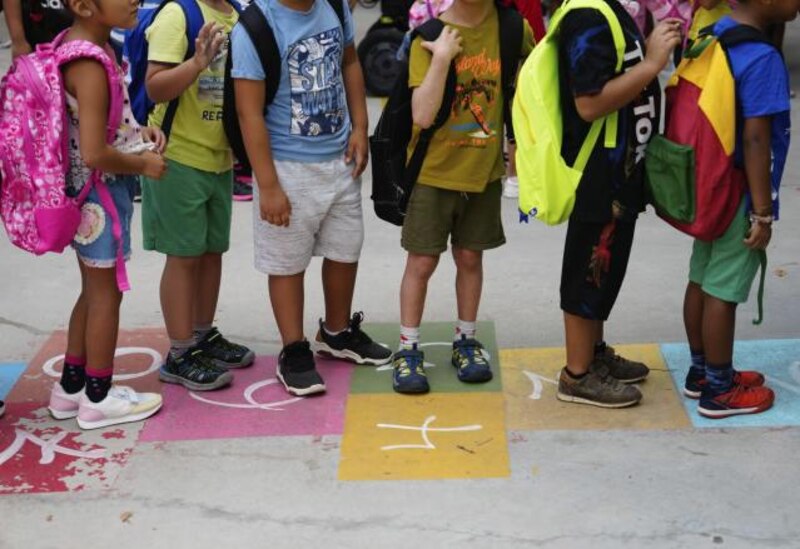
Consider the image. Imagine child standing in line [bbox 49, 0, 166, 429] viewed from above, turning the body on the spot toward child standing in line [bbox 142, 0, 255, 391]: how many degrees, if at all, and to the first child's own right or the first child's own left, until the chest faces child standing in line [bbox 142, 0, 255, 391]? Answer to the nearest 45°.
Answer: approximately 45° to the first child's own left

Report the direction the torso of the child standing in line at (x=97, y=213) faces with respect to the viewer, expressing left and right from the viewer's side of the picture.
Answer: facing to the right of the viewer

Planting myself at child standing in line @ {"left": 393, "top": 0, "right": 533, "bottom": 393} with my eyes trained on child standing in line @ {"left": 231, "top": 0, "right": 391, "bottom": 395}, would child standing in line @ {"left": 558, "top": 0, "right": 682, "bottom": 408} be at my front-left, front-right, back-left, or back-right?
back-left

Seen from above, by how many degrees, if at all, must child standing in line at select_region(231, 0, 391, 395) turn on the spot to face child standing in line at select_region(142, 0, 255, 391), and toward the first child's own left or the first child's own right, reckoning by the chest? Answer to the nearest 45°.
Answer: approximately 135° to the first child's own right

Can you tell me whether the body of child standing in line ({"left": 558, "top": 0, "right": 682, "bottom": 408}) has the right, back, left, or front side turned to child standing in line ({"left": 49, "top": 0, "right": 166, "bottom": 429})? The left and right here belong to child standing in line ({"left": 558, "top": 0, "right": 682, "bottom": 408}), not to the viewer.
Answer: back

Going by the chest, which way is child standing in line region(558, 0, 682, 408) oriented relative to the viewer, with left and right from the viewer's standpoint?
facing to the right of the viewer

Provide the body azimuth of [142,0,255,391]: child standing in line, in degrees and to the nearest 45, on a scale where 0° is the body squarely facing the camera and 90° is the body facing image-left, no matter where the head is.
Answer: approximately 315°

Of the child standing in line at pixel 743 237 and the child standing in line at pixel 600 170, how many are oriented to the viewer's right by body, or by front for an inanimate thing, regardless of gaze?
2
